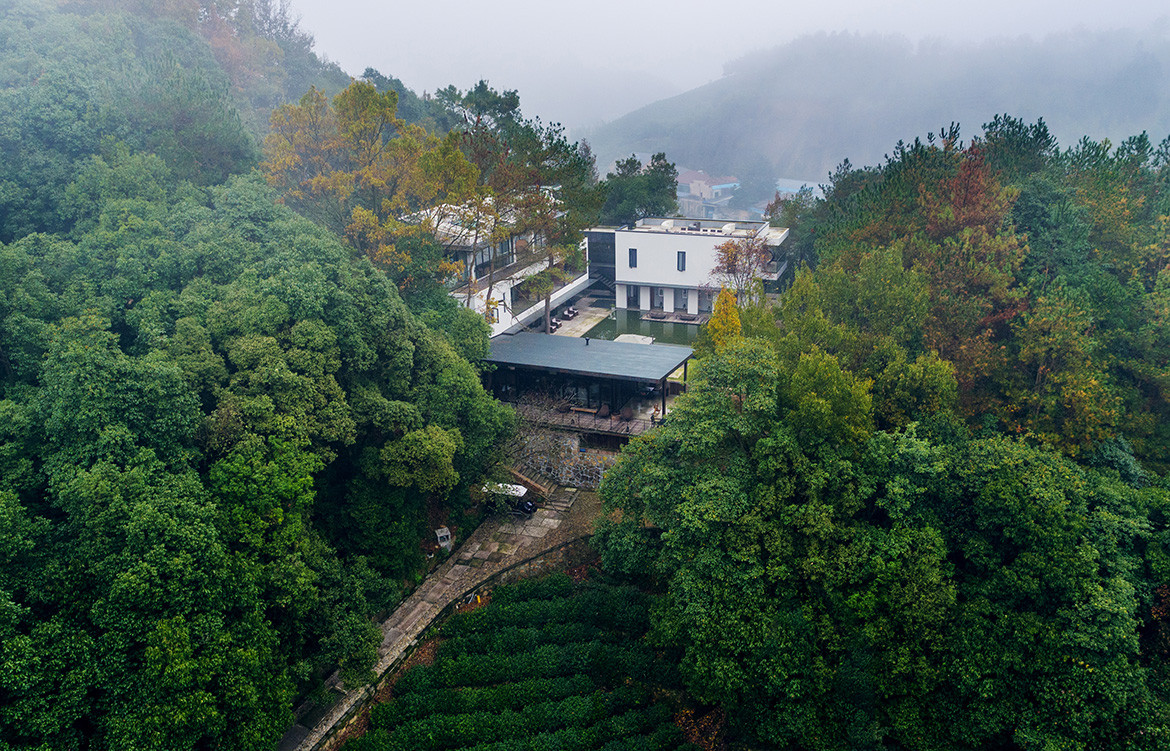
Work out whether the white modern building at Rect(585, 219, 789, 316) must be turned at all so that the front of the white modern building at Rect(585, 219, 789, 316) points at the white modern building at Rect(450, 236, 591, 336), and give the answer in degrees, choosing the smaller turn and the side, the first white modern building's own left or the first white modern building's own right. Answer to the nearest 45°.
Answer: approximately 45° to the first white modern building's own right

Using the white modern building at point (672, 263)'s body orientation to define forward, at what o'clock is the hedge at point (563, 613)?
The hedge is roughly at 12 o'clock from the white modern building.

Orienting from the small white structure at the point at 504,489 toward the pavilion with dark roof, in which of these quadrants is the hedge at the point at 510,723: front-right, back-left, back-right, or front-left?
back-right

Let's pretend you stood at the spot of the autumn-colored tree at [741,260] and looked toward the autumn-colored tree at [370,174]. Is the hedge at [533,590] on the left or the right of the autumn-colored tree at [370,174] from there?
left

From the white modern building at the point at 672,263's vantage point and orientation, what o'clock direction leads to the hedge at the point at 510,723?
The hedge is roughly at 12 o'clock from the white modern building.

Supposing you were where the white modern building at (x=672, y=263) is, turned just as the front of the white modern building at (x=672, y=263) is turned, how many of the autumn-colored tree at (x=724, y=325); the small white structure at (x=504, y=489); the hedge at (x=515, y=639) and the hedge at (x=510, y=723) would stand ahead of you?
4

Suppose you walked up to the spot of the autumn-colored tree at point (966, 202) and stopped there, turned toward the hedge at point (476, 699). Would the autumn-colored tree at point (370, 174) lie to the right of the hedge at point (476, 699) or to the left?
right

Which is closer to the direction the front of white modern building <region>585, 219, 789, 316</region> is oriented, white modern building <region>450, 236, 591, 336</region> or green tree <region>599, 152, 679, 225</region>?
the white modern building

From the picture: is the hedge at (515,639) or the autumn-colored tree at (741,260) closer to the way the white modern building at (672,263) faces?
the hedge

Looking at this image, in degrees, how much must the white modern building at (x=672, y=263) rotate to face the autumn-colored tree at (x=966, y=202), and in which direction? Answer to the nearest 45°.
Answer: approximately 45° to its left

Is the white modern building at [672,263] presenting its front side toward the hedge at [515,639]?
yes

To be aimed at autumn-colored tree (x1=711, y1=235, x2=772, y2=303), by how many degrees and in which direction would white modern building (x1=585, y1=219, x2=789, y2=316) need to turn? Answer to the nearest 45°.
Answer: approximately 45° to its left

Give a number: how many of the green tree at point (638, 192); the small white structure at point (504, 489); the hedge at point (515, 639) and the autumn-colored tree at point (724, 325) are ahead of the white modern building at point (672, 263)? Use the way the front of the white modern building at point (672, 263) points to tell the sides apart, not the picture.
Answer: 3

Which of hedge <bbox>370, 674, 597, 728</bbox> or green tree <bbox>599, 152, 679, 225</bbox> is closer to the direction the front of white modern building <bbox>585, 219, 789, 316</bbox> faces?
the hedge

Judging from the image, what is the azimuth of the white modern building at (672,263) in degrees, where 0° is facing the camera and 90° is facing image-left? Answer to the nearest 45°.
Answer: approximately 0°
